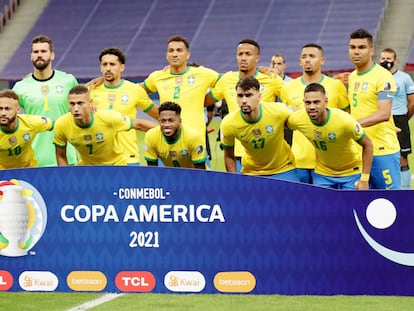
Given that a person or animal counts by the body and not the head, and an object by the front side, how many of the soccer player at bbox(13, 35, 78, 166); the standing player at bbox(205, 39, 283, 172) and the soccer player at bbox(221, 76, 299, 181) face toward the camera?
3

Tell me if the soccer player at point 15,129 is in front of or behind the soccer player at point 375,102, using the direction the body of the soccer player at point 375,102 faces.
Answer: in front

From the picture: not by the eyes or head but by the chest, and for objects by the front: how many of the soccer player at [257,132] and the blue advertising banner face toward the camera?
2
